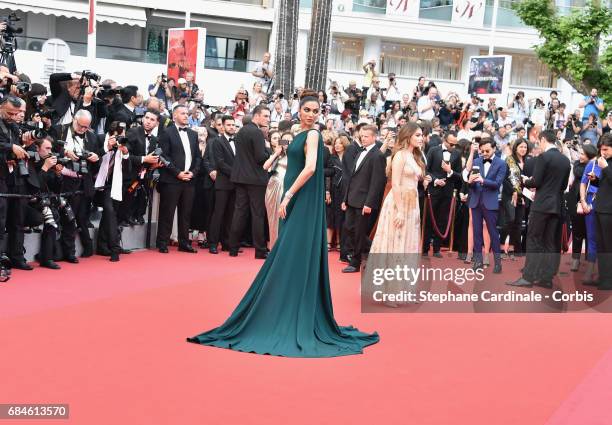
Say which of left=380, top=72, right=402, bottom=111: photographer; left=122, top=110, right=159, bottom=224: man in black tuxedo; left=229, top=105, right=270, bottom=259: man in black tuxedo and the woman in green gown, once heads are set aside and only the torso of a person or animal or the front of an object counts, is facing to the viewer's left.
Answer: the woman in green gown

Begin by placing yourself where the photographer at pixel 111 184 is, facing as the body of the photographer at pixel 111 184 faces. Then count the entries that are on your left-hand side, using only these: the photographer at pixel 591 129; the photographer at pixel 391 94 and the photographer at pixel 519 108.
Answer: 3

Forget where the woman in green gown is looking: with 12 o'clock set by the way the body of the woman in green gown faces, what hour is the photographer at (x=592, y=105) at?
The photographer is roughly at 4 o'clock from the woman in green gown.

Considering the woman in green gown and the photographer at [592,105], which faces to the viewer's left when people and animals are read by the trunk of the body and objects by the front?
the woman in green gown

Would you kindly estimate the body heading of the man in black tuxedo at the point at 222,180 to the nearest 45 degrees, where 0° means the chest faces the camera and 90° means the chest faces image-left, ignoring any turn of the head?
approximately 315°

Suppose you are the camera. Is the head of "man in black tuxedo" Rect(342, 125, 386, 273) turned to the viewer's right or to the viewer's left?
to the viewer's left

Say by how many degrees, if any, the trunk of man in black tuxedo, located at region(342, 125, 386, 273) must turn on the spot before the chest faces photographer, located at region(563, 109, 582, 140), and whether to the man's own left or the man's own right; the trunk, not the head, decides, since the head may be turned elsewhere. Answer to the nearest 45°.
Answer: approximately 180°
